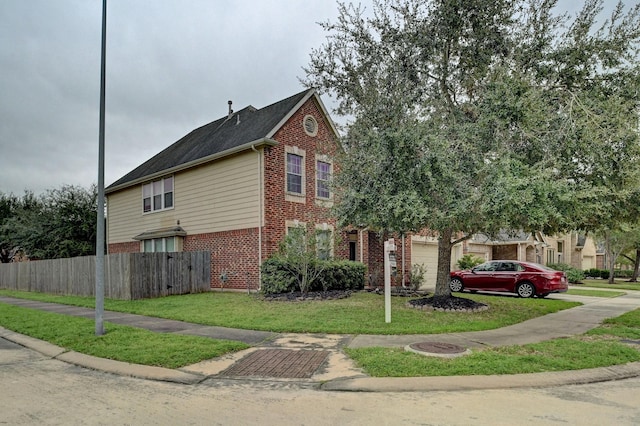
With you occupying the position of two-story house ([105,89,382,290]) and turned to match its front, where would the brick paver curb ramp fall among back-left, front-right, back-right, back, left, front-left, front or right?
front-right

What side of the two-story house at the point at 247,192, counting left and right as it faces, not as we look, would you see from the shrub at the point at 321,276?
front

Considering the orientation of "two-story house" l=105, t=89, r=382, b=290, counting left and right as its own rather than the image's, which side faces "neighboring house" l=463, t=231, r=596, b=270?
left

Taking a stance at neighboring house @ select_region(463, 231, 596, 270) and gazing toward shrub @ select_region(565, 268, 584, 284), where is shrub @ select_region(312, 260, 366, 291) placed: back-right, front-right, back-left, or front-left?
front-right

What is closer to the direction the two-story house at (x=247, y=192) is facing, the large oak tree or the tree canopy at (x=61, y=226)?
the large oak tree

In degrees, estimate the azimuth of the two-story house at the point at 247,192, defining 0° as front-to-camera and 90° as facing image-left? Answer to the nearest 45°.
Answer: approximately 315°

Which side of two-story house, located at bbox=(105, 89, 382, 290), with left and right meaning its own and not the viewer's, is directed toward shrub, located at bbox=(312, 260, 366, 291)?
front

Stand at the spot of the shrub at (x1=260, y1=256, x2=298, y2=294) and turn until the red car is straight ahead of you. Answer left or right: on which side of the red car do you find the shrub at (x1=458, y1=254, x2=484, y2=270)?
left
